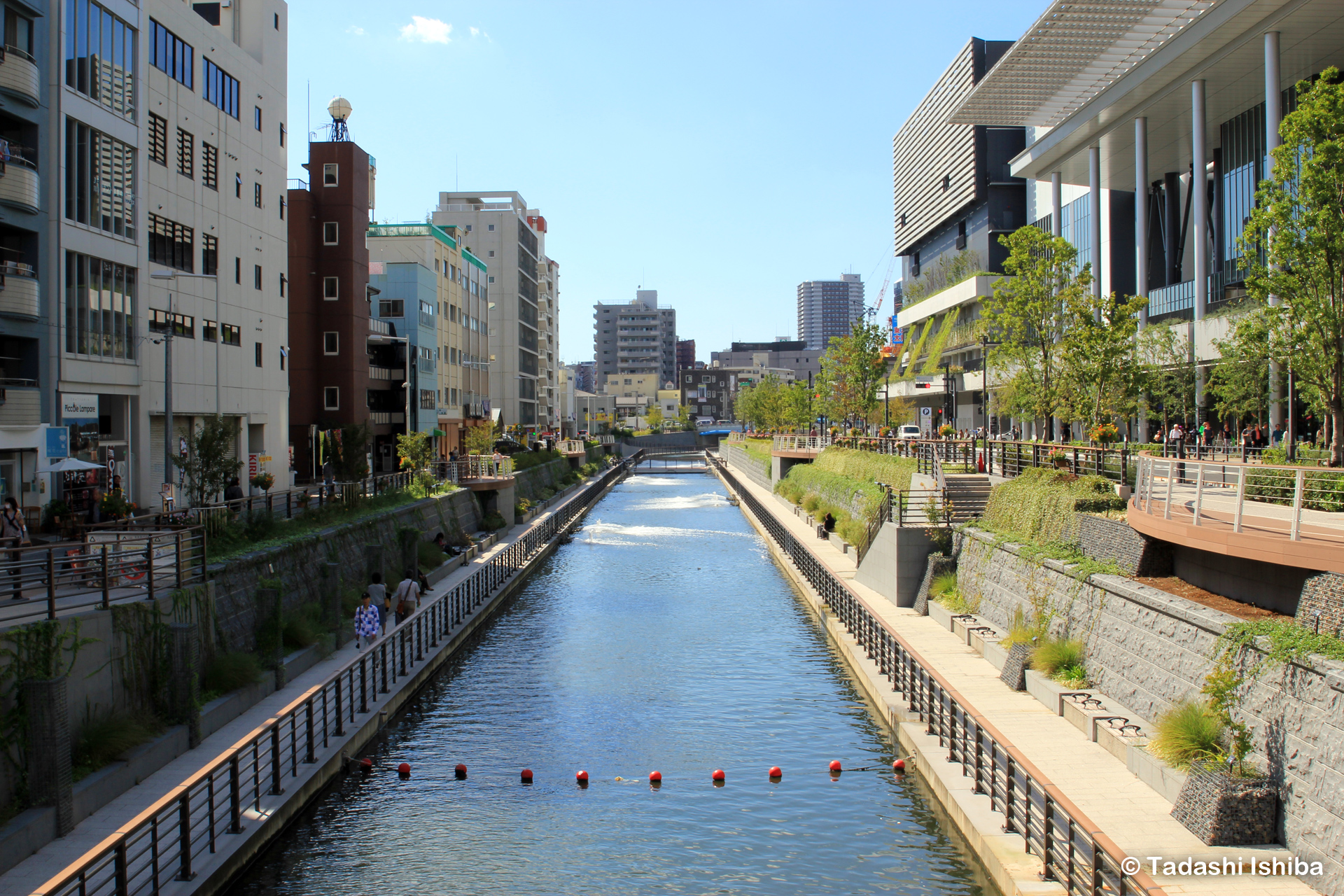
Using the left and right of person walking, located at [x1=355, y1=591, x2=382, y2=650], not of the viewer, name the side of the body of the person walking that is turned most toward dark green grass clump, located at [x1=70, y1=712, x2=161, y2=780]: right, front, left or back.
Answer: front

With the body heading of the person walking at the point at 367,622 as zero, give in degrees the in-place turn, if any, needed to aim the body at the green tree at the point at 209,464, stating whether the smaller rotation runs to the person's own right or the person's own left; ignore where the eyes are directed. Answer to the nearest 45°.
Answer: approximately 135° to the person's own right

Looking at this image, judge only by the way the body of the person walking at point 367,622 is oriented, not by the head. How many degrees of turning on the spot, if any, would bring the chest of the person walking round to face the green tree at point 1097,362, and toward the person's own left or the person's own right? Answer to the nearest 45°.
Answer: approximately 90° to the person's own left

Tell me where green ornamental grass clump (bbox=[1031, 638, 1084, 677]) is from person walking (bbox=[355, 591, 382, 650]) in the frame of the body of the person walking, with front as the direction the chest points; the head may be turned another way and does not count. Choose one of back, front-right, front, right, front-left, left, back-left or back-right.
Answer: front-left

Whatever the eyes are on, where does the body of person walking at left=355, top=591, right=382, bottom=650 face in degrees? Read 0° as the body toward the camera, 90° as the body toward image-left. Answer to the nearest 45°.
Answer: approximately 0°

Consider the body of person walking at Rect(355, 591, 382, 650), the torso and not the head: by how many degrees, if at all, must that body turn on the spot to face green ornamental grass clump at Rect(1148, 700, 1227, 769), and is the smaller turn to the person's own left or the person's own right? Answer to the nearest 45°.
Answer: approximately 45° to the person's own left

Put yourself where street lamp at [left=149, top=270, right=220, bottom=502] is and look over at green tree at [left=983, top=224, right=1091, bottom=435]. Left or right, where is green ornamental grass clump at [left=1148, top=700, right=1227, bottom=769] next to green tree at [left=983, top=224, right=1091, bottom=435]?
right

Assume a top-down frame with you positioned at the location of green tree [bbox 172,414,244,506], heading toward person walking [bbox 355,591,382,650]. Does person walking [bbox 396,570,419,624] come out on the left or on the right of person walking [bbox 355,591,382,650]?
left

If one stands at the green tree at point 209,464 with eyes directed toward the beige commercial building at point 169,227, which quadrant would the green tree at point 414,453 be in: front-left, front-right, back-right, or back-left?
front-right

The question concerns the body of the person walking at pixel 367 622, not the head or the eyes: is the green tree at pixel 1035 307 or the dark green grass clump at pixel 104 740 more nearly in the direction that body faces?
the dark green grass clump

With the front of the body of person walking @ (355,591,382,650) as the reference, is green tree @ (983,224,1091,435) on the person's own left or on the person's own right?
on the person's own left

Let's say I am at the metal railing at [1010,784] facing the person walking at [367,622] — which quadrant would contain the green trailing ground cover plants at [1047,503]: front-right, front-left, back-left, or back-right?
front-right
